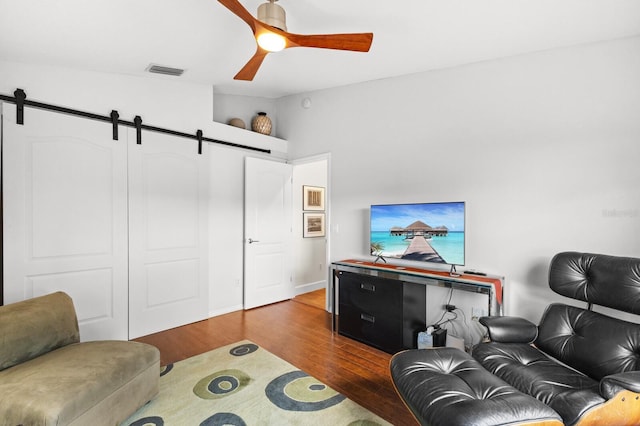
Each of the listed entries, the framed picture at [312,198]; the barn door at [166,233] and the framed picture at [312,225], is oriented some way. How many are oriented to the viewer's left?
0

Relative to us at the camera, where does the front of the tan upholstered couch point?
facing the viewer and to the right of the viewer

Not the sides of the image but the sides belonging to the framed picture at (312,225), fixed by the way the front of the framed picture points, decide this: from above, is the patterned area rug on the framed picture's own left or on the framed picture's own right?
on the framed picture's own right

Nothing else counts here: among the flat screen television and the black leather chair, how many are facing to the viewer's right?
0

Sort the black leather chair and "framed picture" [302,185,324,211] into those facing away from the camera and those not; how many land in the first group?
0

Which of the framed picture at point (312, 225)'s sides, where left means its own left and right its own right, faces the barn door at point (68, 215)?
right

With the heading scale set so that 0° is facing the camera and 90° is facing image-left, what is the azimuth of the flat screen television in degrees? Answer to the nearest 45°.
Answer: approximately 45°

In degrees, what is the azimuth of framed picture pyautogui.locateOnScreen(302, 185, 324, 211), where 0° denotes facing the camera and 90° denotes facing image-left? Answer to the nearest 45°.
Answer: approximately 315°

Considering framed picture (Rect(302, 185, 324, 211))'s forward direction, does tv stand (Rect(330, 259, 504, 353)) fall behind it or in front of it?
in front

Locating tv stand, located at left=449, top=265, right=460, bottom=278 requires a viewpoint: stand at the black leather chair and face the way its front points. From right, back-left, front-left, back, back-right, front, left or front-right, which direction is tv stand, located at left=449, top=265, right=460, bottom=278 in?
right

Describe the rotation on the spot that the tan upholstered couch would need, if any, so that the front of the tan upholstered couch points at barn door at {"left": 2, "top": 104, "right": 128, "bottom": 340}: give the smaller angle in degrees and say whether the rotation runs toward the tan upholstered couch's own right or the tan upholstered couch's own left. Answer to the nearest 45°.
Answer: approximately 135° to the tan upholstered couch's own left

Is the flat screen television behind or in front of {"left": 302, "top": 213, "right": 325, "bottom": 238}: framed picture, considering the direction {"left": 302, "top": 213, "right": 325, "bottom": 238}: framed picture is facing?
in front

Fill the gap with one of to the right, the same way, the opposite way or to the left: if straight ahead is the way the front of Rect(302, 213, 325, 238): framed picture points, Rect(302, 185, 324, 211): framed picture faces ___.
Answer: the same way

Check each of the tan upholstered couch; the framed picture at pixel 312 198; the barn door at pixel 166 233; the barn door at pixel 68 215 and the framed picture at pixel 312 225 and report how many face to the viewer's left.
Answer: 0

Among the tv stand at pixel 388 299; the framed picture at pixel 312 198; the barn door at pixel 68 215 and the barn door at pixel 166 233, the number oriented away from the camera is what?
0

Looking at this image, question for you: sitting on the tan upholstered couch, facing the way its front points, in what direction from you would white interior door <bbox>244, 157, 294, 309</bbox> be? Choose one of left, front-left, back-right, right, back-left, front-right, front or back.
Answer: left

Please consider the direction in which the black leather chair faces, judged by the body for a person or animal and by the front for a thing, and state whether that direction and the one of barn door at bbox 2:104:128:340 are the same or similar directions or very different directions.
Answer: very different directions
